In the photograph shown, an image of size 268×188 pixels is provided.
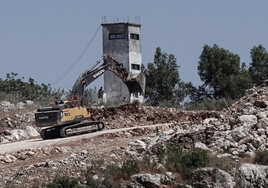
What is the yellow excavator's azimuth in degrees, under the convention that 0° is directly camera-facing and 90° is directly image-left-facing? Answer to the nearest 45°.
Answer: approximately 225°

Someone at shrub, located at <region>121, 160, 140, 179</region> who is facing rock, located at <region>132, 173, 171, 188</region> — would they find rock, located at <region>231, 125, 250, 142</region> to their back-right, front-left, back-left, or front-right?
front-left

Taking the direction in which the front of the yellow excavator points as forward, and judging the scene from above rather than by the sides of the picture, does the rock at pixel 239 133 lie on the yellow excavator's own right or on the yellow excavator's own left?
on the yellow excavator's own right

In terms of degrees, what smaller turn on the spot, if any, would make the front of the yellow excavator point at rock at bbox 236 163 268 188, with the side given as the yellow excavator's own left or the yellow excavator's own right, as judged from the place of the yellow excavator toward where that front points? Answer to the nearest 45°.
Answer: approximately 90° to the yellow excavator's own right

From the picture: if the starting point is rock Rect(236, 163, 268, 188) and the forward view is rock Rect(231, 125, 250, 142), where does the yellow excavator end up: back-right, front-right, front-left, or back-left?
front-left

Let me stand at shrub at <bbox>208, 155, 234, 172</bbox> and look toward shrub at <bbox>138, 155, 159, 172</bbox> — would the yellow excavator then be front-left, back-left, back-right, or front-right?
front-right

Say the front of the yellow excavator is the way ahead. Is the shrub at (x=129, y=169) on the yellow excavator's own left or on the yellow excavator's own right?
on the yellow excavator's own right
